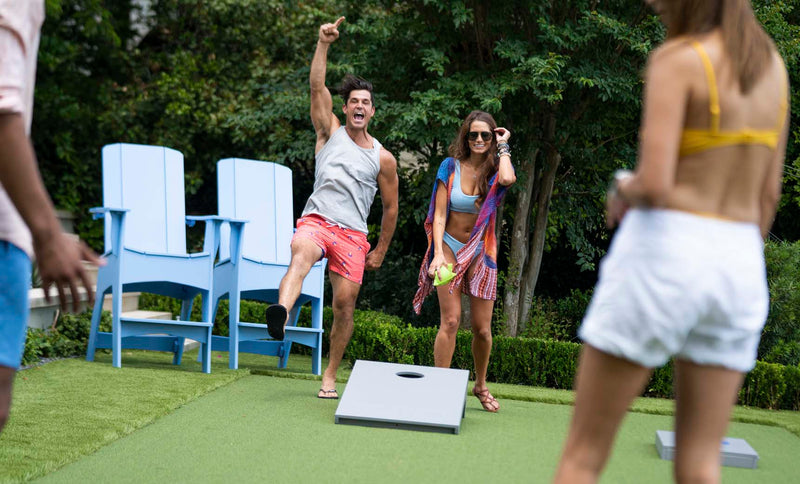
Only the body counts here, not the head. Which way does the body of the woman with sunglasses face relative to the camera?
toward the camera

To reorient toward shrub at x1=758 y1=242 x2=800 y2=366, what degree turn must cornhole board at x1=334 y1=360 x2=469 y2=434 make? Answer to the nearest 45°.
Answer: approximately 135° to its left

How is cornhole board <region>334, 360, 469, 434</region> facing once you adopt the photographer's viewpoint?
facing the viewer

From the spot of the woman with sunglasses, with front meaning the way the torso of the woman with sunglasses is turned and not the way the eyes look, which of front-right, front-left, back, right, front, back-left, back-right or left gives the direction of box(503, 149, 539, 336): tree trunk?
back

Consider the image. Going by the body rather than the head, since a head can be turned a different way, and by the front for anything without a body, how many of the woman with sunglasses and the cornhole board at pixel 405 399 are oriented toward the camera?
2

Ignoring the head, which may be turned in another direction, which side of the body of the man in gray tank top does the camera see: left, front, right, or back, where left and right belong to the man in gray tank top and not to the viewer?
front

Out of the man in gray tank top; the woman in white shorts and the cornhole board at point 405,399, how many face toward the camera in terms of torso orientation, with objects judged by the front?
2

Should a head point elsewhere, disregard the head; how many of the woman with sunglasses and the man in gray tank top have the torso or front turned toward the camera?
2

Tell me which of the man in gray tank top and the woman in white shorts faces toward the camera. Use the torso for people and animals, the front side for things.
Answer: the man in gray tank top

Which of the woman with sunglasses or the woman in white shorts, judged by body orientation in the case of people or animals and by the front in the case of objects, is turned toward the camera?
the woman with sunglasses

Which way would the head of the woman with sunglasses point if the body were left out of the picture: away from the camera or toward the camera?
toward the camera

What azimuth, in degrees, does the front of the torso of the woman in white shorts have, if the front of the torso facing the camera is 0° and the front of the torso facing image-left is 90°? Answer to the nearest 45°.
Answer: approximately 135°

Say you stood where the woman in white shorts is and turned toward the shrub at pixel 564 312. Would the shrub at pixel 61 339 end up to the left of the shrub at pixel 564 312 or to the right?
left

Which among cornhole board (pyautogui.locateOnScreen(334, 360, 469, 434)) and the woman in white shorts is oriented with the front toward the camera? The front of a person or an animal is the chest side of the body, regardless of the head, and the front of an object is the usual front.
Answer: the cornhole board

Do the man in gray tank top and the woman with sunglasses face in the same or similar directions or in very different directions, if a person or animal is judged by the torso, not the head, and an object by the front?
same or similar directions

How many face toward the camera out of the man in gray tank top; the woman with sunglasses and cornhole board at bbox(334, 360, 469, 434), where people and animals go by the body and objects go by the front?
3

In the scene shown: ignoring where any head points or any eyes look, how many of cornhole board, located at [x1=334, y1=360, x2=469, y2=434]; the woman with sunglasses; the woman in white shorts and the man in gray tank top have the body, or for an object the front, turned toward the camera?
3

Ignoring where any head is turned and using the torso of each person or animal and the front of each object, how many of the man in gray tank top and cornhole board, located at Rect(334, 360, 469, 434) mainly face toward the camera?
2

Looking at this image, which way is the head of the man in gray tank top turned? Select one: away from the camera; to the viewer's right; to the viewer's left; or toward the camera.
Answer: toward the camera
